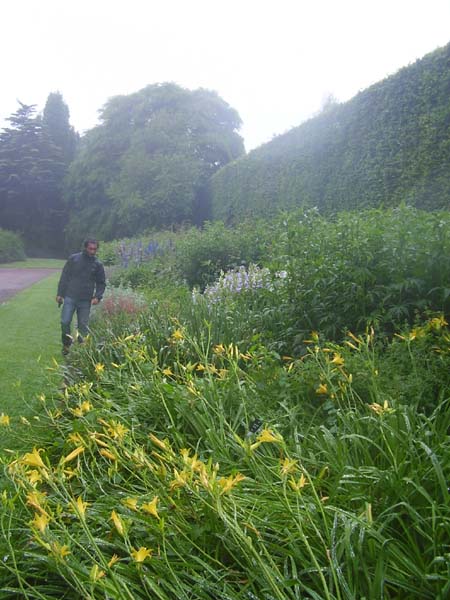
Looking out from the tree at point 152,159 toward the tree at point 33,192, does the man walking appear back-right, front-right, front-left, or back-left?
back-left

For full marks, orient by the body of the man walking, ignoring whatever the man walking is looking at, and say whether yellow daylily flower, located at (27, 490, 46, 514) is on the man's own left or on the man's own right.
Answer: on the man's own right

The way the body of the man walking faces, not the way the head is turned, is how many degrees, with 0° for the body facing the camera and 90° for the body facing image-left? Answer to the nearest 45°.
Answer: approximately 315°

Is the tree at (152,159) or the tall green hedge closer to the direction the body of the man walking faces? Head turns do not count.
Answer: the tall green hedge

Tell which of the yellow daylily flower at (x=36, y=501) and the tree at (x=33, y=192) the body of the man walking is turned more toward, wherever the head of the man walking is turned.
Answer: the yellow daylily flower

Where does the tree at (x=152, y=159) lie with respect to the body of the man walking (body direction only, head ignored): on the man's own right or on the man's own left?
on the man's own left

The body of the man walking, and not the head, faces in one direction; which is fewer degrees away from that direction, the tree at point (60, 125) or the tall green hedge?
the tall green hedge

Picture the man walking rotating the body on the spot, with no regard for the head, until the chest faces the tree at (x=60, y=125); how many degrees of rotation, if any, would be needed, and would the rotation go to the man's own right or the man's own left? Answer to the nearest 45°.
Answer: approximately 135° to the man's own left

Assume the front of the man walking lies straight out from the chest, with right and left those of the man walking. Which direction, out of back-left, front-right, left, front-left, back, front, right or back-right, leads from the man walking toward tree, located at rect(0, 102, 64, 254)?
back-left

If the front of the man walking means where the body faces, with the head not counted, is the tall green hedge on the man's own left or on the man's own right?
on the man's own left
